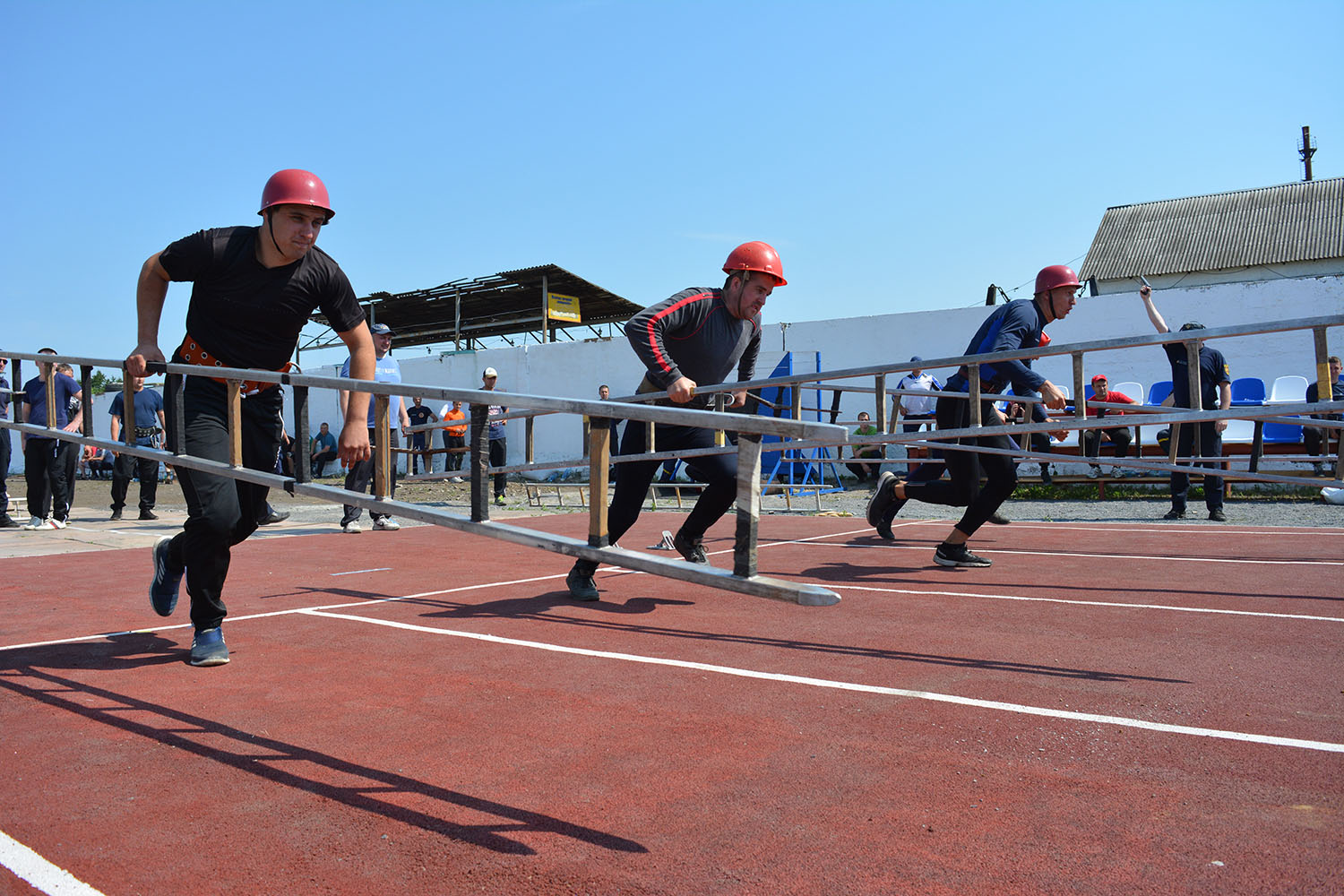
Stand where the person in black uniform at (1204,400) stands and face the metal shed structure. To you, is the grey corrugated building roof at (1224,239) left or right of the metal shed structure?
right

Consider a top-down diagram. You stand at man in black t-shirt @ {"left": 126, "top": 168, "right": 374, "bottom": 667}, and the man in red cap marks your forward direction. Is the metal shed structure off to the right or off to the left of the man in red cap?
left

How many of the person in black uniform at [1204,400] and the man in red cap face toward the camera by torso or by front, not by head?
2

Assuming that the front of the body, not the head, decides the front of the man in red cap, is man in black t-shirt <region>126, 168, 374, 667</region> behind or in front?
in front

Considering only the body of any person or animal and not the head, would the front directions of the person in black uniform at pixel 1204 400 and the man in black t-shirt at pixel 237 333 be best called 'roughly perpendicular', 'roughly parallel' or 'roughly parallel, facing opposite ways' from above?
roughly perpendicular

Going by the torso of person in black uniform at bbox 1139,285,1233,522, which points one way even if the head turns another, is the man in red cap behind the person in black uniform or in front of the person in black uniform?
behind

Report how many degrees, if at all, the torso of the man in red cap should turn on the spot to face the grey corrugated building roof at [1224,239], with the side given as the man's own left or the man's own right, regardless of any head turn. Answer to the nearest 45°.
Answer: approximately 180°

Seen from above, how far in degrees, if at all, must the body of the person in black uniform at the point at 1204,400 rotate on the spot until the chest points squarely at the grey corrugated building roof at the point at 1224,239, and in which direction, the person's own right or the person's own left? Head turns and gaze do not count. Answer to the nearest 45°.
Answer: approximately 180°
